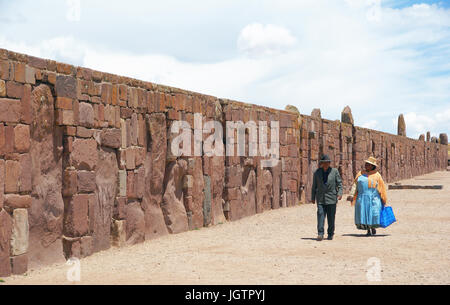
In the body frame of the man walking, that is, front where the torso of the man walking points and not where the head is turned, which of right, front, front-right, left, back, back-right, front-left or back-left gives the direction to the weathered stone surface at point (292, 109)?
back

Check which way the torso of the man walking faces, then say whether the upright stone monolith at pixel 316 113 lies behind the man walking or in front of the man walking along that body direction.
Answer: behind

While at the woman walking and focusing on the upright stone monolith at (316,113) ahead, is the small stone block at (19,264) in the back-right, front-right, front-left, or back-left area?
back-left

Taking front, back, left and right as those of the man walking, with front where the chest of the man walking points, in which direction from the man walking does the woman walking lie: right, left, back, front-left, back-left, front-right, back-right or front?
back-left

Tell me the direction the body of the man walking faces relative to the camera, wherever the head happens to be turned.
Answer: toward the camera
